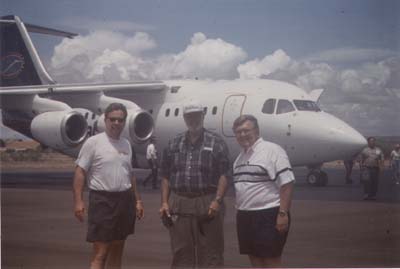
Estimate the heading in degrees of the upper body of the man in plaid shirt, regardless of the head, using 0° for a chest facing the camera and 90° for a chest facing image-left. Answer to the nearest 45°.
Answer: approximately 0°

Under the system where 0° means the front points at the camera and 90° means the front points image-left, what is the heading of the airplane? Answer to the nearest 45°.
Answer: approximately 315°

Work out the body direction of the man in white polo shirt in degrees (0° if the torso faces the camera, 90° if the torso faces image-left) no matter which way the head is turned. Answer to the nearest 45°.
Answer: approximately 45°
